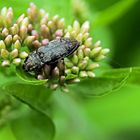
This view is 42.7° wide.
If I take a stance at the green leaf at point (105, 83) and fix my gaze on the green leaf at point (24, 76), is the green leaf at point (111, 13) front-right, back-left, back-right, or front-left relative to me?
back-right

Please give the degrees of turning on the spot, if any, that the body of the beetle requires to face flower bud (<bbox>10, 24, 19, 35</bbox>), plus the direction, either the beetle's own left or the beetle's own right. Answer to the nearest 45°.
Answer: approximately 90° to the beetle's own right

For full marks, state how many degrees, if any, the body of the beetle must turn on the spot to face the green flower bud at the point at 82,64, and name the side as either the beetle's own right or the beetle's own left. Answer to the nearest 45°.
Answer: approximately 135° to the beetle's own left

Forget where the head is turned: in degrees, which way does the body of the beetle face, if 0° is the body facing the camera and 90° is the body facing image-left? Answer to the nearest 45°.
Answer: approximately 45°

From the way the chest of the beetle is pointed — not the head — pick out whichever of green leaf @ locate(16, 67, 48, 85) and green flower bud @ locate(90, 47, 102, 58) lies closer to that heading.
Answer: the green leaf
